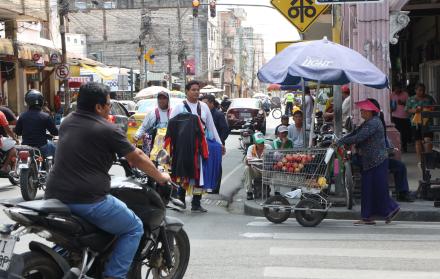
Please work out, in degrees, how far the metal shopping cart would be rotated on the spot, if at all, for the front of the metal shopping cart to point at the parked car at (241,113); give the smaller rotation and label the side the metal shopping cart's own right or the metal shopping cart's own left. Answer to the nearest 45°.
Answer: approximately 90° to the metal shopping cart's own right

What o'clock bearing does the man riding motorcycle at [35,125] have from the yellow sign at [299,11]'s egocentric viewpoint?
The man riding motorcycle is roughly at 2 o'clock from the yellow sign.

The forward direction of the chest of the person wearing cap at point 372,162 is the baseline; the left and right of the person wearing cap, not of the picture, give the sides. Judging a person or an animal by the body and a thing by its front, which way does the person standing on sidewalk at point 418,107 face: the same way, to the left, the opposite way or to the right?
to the left

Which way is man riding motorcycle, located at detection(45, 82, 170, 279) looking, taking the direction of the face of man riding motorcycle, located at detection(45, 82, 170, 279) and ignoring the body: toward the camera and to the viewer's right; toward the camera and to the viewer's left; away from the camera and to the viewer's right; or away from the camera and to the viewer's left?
away from the camera and to the viewer's right

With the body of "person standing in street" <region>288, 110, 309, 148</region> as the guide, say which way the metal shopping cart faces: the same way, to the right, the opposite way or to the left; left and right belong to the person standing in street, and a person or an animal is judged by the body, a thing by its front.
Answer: to the right

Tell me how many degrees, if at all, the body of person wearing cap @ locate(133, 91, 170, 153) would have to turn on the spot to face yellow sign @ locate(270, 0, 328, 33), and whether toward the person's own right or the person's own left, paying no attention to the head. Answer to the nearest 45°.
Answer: approximately 135° to the person's own left

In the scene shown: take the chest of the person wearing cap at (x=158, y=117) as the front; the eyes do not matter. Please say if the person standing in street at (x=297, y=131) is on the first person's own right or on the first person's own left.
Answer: on the first person's own left
